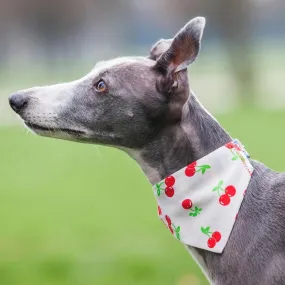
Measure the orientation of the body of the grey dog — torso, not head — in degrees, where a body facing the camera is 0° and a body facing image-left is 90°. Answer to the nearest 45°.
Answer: approximately 90°
